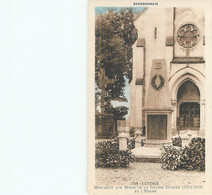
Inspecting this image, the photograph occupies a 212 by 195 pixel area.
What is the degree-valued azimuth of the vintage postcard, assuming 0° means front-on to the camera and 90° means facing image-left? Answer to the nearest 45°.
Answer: approximately 0°
